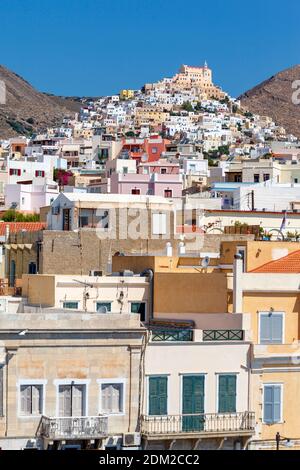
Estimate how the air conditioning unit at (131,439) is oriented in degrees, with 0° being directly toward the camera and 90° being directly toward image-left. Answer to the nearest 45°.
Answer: approximately 0°

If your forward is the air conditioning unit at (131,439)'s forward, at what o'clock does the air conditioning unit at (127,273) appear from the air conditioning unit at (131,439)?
the air conditioning unit at (127,273) is roughly at 6 o'clock from the air conditioning unit at (131,439).

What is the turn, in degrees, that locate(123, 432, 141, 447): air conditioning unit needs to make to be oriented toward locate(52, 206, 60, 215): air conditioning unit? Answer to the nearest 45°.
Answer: approximately 180°

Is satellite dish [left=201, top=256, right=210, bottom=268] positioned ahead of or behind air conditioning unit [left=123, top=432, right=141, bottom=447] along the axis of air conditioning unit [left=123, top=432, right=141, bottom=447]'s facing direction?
behind
